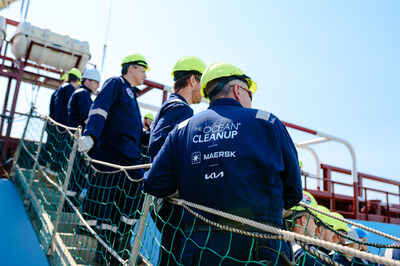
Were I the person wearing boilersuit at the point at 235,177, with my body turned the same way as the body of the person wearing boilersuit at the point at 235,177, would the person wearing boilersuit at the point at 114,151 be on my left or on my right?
on my left

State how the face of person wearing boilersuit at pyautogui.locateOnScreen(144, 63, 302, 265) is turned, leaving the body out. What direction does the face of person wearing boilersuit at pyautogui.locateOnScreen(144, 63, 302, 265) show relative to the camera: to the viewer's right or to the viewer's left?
to the viewer's right

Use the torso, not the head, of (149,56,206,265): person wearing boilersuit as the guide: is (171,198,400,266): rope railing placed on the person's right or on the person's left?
on the person's right

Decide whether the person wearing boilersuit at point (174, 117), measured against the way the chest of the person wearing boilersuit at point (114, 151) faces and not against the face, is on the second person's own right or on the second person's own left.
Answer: on the second person's own right

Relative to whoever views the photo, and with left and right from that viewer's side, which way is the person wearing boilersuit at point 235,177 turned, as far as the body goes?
facing away from the viewer and to the right of the viewer

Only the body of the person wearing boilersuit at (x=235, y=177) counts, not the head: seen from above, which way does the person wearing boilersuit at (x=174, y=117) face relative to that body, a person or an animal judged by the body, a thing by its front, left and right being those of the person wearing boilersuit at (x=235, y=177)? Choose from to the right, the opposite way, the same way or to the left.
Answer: the same way

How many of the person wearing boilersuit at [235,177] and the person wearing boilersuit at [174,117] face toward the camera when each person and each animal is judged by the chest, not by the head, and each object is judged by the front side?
0

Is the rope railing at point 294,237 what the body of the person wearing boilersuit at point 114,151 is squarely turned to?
no

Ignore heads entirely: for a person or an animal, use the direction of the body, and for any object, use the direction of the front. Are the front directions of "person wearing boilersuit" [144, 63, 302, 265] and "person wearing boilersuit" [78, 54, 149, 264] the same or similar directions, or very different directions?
same or similar directions

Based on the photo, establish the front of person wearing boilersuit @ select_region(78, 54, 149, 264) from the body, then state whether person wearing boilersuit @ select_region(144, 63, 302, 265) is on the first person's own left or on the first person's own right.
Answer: on the first person's own right
